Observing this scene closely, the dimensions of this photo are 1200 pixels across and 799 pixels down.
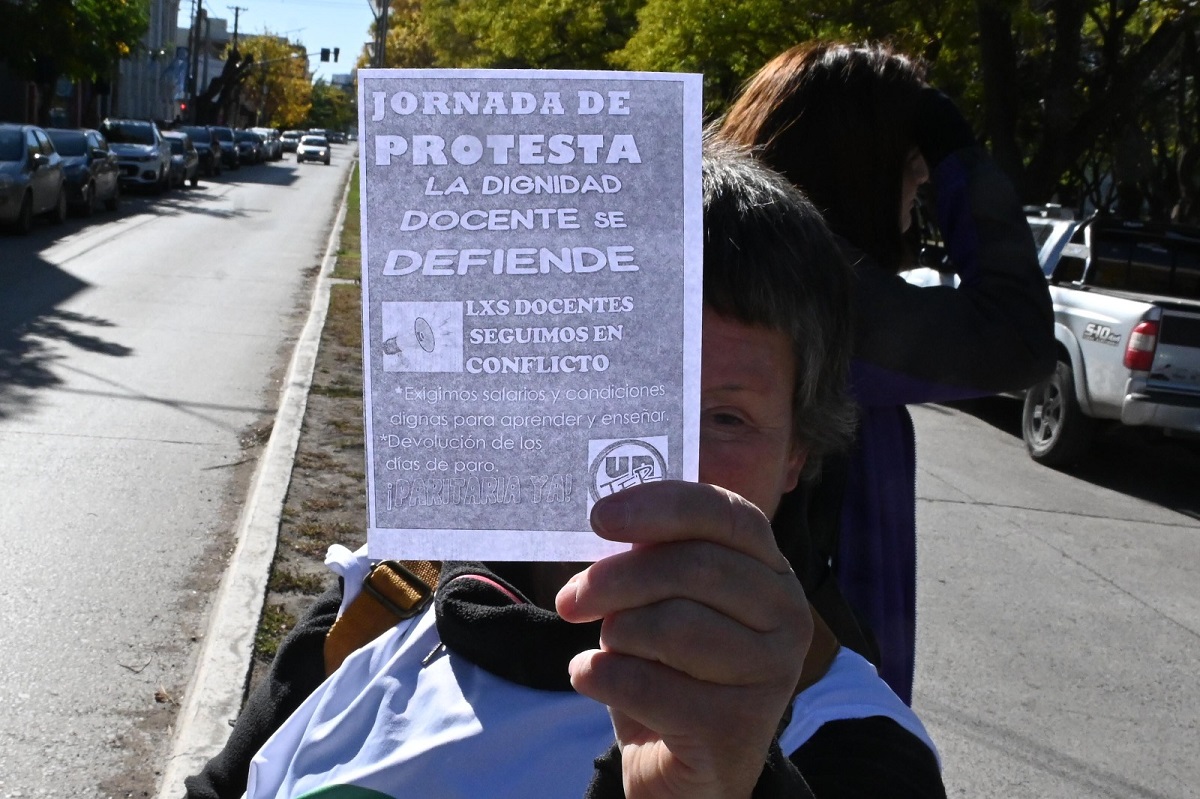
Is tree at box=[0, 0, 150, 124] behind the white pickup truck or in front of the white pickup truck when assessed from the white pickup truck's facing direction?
in front

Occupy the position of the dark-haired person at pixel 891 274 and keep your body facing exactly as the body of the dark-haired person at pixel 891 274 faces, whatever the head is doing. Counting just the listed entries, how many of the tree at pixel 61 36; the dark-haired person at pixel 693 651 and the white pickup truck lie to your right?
1

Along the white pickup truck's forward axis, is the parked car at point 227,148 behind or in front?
in front

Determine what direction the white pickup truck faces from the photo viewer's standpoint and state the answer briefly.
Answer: facing away from the viewer and to the left of the viewer

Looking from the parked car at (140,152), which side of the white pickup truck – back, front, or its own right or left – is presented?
front

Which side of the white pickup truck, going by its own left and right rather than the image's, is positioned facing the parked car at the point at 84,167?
front

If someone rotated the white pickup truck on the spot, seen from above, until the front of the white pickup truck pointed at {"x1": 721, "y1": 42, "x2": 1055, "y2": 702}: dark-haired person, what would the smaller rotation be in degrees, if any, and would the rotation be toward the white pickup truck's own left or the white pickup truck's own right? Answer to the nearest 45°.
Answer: approximately 135° to the white pickup truck's own left

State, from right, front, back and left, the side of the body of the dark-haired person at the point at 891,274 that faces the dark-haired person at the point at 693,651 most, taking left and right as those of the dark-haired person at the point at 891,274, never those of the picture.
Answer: right
